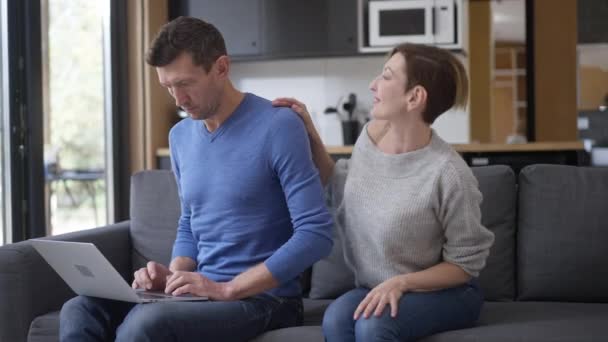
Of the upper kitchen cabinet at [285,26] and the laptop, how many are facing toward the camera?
1

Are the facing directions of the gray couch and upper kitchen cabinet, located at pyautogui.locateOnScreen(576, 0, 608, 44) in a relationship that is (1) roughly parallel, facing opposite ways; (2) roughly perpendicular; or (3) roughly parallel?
roughly parallel

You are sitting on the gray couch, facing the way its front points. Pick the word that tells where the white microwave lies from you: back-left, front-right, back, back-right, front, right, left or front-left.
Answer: back

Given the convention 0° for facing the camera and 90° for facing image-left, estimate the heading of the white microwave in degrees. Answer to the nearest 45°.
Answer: approximately 0°

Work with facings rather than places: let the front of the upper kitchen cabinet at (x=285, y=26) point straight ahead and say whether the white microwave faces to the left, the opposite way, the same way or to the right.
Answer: the same way

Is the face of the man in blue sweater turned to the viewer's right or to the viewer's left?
to the viewer's left

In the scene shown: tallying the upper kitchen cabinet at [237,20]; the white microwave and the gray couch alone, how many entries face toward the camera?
3

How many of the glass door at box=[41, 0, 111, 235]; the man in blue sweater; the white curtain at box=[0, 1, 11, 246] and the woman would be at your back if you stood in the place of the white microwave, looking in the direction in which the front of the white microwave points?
0

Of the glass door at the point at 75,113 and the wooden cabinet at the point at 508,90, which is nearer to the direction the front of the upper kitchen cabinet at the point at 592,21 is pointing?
the glass door

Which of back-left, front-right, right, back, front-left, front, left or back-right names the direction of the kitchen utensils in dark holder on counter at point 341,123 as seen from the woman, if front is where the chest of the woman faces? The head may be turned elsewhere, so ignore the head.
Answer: back-right

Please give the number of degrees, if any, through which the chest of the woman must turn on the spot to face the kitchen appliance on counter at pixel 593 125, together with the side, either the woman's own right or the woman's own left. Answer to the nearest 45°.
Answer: approximately 135° to the woman's own right

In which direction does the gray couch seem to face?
toward the camera

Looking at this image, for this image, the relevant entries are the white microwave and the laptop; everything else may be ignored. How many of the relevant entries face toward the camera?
1

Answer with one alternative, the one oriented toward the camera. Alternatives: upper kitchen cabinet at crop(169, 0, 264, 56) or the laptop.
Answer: the upper kitchen cabinet

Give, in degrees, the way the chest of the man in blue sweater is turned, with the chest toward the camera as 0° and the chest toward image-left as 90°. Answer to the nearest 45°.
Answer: approximately 45°

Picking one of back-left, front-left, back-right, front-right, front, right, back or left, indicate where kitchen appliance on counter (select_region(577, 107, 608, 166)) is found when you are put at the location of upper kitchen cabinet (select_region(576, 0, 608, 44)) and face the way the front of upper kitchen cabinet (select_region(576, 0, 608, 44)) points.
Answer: front

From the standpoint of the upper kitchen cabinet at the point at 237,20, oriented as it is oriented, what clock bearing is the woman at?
The woman is roughly at 12 o'clock from the upper kitchen cabinet.

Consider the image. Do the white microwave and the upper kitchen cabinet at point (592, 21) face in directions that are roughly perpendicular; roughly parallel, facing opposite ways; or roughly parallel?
roughly parallel

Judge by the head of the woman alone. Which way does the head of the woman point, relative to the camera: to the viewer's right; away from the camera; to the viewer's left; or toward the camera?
to the viewer's left

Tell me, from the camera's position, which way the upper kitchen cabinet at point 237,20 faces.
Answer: facing the viewer
